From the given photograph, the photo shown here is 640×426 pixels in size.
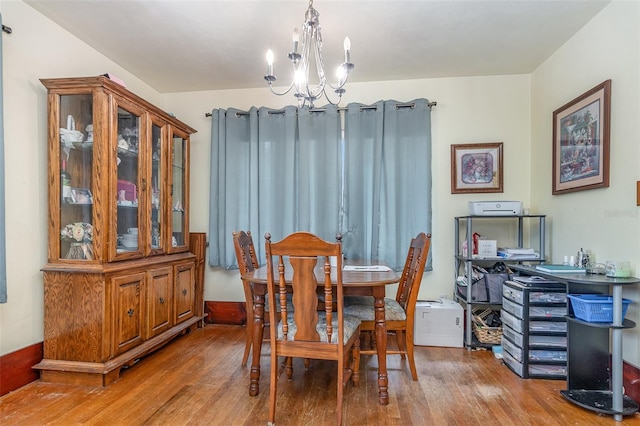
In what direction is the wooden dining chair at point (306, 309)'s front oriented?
away from the camera

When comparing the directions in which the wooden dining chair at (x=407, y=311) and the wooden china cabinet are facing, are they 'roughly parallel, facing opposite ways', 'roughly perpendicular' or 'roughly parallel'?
roughly parallel, facing opposite ways

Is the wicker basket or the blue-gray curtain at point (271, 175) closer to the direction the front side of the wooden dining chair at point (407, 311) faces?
the blue-gray curtain

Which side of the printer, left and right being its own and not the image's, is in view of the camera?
front

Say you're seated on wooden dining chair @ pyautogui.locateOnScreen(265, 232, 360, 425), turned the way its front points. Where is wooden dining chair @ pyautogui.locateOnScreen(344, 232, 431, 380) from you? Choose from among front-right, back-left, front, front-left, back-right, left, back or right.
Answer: front-right

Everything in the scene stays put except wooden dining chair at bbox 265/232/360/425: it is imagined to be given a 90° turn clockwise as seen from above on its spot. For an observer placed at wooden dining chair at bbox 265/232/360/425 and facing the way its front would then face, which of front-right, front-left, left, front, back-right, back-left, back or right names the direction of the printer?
front-left

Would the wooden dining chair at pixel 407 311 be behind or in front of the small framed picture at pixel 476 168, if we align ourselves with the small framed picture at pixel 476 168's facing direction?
in front

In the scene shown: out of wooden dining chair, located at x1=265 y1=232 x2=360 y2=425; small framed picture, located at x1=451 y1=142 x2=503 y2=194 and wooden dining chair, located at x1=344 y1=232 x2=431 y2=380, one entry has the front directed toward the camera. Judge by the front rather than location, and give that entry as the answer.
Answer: the small framed picture

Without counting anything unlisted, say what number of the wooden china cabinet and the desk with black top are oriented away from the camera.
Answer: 0

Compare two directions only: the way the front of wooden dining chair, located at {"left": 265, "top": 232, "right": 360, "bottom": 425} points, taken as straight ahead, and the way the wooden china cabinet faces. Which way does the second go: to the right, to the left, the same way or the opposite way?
to the right

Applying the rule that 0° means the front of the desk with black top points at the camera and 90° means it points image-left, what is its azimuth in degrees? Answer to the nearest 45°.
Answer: approximately 45°

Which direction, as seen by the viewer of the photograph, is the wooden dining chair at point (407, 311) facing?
facing to the left of the viewer

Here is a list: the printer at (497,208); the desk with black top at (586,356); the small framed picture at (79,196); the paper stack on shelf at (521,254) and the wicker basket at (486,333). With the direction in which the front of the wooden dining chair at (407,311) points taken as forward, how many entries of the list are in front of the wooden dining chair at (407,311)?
1

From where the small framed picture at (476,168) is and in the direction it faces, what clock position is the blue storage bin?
The blue storage bin is roughly at 11 o'clock from the small framed picture.

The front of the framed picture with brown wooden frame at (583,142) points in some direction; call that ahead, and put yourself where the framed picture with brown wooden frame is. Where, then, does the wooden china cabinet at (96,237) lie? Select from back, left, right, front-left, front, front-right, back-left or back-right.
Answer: front

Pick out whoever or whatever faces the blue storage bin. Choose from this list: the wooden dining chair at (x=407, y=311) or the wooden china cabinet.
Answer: the wooden china cabinet

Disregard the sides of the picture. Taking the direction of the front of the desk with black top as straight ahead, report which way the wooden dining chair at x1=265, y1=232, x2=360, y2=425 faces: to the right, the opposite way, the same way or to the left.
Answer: to the right
